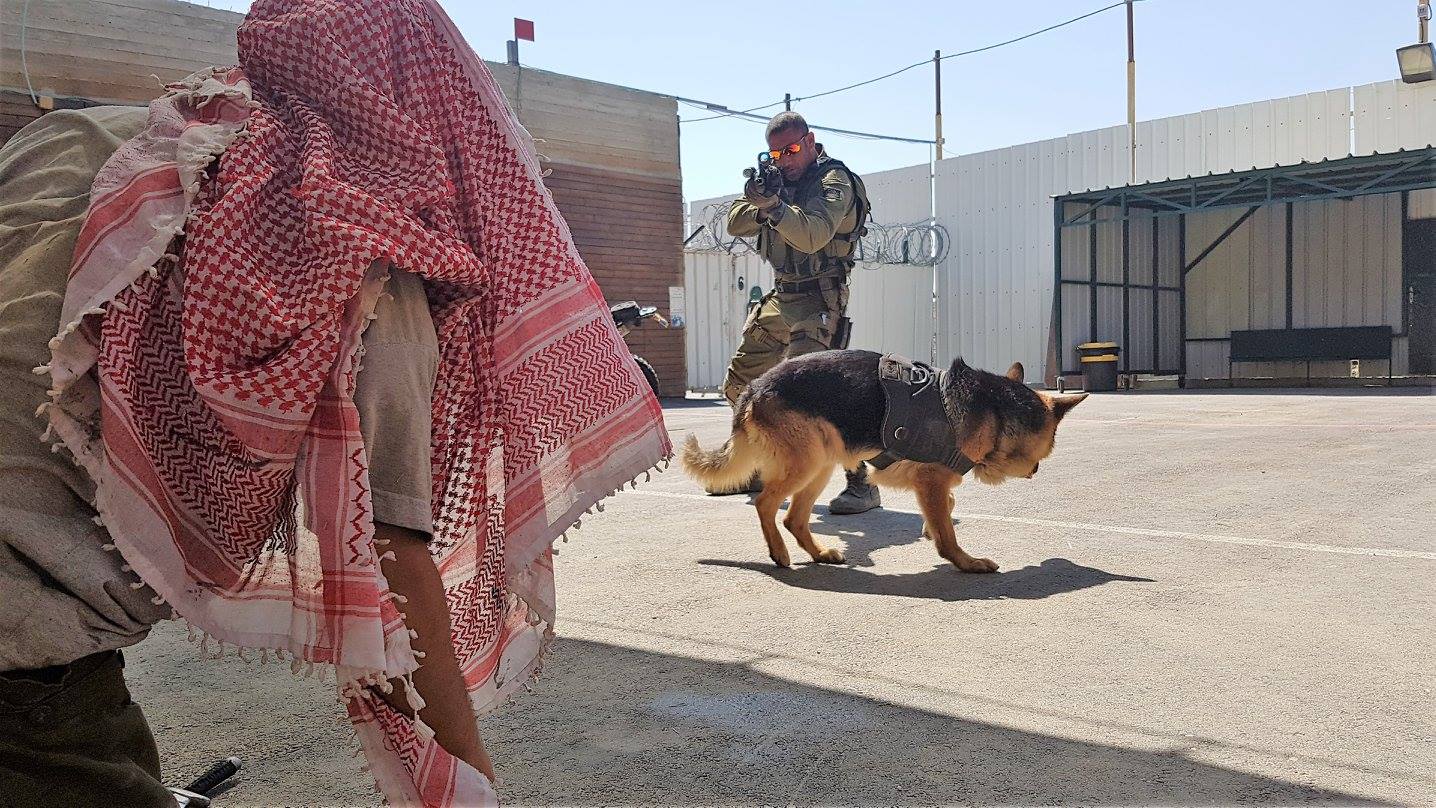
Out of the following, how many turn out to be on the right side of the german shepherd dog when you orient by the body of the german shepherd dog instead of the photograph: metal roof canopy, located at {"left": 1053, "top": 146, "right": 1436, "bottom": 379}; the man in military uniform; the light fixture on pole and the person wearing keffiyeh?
1

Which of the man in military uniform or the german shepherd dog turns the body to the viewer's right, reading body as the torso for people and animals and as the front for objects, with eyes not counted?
the german shepherd dog

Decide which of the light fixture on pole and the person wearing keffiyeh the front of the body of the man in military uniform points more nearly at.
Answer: the person wearing keffiyeh

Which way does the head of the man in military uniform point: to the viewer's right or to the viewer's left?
to the viewer's left

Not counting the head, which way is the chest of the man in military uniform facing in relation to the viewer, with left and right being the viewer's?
facing the viewer and to the left of the viewer

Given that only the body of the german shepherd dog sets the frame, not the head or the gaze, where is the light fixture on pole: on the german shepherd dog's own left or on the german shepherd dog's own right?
on the german shepherd dog's own left

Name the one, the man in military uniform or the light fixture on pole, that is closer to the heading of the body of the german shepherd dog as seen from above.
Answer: the light fixture on pole

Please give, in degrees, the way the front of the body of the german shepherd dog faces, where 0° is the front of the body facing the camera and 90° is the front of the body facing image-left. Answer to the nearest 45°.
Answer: approximately 270°

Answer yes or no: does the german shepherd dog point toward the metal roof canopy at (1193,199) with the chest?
no

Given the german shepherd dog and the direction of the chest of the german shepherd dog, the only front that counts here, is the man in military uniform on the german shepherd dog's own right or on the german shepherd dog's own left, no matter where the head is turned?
on the german shepherd dog's own left

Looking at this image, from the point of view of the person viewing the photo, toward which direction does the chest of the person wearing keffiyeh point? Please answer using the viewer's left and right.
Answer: facing to the right of the viewer

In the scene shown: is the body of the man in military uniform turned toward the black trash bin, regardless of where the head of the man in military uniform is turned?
no

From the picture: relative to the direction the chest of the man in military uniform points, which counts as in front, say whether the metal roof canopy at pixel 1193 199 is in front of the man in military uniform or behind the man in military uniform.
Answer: behind
